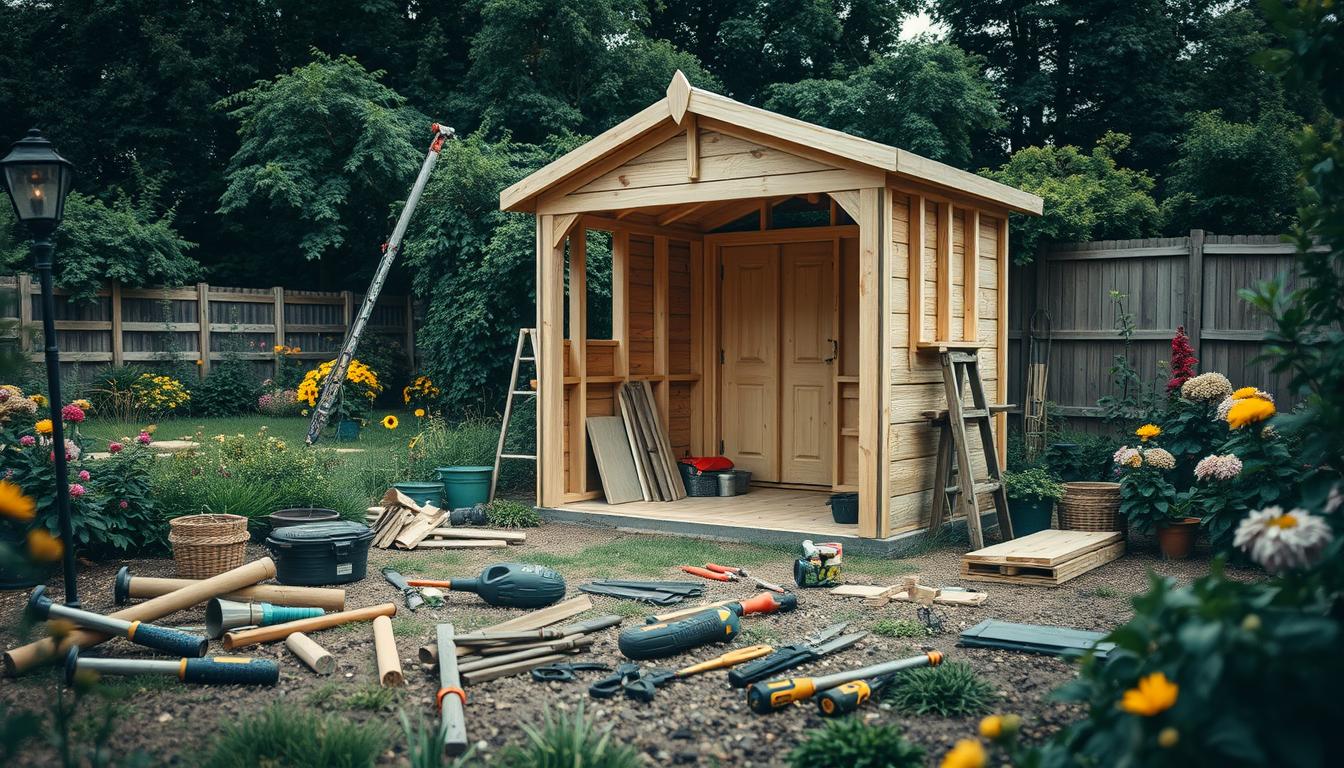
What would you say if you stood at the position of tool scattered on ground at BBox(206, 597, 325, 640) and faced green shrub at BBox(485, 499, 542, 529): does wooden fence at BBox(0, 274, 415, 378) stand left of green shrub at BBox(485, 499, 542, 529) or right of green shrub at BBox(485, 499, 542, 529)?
left

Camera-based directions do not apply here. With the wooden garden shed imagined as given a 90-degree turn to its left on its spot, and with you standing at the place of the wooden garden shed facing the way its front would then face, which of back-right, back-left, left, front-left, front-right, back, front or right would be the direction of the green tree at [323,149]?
back

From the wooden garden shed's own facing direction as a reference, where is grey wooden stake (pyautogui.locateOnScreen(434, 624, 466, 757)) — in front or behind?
in front

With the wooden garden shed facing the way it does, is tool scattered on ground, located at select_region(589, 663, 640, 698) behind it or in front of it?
in front

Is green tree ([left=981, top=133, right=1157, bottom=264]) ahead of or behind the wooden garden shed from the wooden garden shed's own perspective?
behind

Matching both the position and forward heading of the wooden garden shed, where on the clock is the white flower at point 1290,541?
The white flower is roughly at 10 o'clock from the wooden garden shed.

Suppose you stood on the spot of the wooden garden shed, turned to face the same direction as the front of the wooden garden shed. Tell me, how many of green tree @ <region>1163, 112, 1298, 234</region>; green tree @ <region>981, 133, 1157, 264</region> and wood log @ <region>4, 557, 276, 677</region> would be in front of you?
1

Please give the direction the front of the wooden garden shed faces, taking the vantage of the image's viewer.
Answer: facing the viewer and to the left of the viewer

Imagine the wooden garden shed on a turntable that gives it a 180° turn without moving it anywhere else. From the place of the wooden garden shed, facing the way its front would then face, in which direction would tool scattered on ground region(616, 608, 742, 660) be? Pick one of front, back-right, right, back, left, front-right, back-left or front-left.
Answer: back-right

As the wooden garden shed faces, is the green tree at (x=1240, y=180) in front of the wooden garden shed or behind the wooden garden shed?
behind

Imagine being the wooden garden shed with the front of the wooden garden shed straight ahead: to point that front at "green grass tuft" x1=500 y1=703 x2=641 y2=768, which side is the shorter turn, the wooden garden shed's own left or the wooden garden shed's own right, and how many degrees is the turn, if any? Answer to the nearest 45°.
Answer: approximately 45° to the wooden garden shed's own left

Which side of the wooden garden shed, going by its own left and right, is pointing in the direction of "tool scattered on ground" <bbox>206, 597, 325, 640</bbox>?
front

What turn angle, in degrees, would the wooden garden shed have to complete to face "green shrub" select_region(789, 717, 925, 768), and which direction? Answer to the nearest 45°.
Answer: approximately 45° to its left

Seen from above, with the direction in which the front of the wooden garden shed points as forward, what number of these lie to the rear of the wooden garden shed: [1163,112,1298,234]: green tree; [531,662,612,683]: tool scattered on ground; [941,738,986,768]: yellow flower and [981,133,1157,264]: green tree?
2

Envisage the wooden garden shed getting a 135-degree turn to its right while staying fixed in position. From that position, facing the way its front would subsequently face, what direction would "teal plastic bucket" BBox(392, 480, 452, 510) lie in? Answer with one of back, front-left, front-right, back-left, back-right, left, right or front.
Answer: left

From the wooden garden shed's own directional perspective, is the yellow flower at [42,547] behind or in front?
in front

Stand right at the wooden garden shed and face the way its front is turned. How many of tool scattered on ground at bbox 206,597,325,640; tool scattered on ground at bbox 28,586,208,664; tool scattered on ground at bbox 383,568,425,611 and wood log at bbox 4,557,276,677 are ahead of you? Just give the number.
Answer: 4
